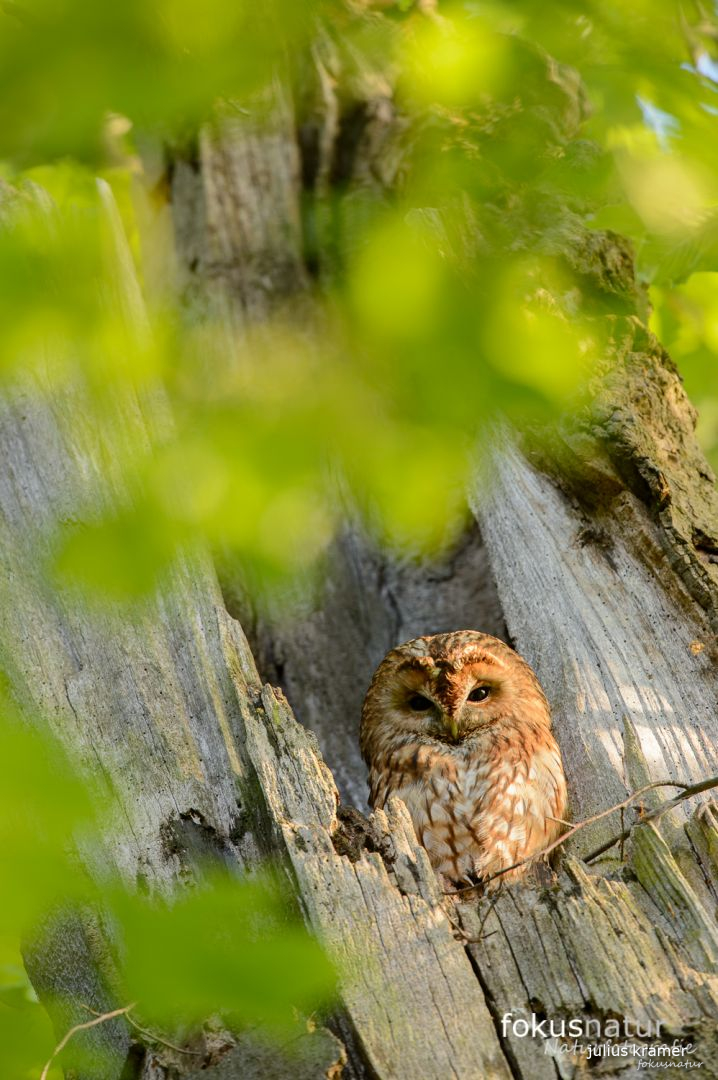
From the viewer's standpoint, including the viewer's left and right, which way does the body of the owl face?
facing the viewer
